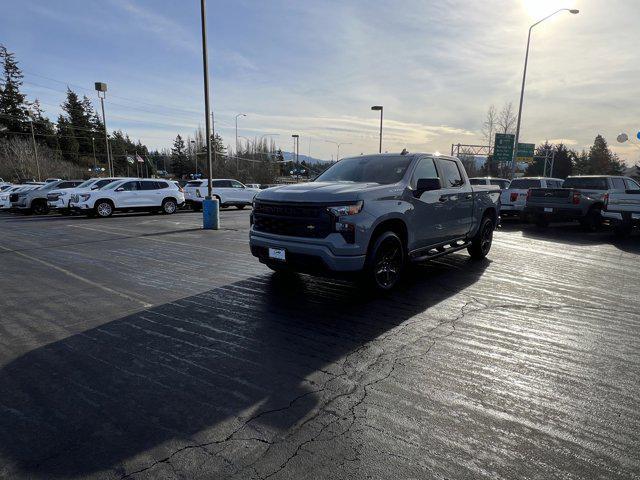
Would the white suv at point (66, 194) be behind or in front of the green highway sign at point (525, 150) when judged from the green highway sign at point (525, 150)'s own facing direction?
in front

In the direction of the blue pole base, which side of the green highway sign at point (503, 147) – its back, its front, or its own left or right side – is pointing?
front

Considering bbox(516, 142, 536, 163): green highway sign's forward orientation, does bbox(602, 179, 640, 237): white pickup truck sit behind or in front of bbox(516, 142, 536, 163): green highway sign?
in front

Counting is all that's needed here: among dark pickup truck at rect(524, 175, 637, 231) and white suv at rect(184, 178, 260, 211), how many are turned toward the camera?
0

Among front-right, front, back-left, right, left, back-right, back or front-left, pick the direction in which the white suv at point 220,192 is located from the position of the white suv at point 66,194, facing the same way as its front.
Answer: back-left

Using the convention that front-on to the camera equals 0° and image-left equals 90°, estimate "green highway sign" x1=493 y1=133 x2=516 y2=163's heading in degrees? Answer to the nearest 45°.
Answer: approximately 0°

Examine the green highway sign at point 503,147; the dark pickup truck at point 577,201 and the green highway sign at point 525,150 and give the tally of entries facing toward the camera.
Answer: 2

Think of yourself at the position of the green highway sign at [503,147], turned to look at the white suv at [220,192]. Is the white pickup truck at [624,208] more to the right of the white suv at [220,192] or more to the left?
left

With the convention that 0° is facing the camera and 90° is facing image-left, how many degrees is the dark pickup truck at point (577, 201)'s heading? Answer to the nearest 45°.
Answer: approximately 225°

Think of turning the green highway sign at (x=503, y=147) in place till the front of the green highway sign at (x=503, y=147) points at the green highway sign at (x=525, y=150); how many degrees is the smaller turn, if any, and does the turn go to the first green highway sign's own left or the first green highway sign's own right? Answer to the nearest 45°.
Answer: approximately 135° to the first green highway sign's own left

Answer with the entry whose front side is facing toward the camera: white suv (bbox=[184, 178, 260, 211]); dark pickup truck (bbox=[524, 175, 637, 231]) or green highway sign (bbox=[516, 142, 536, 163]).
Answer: the green highway sign

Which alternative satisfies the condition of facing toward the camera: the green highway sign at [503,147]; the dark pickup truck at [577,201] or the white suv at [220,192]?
the green highway sign
